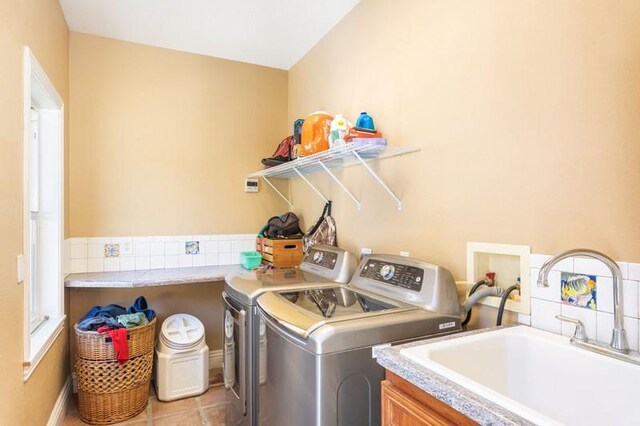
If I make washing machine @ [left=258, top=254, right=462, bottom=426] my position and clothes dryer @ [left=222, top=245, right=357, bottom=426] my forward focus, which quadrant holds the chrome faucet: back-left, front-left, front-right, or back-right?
back-right

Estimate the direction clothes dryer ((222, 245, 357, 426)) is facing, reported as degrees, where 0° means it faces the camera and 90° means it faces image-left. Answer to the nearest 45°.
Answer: approximately 45°

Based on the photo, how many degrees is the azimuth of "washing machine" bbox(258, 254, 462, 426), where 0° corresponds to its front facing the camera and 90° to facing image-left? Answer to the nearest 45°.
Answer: approximately 45°

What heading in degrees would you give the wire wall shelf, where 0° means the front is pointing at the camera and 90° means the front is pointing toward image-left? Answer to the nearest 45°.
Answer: approximately 45°

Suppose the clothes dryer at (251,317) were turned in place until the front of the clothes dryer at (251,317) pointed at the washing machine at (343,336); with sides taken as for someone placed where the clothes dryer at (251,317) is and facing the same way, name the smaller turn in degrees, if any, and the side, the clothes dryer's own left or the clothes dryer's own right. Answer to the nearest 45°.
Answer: approximately 90° to the clothes dryer's own left

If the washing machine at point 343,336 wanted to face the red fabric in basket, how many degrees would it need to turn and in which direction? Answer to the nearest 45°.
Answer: approximately 90° to its right

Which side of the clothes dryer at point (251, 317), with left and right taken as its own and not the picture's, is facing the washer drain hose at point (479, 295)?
left
